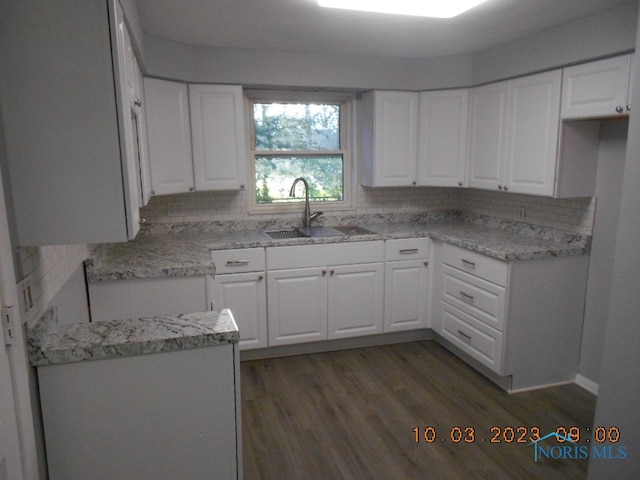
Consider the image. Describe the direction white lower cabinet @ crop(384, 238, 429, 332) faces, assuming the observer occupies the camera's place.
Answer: facing the viewer

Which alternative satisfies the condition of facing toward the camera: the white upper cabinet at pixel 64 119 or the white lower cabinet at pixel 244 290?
the white lower cabinet

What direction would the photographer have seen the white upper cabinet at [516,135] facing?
facing the viewer and to the left of the viewer

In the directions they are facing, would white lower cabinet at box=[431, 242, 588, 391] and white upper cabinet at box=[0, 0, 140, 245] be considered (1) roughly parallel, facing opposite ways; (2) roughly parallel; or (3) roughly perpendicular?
roughly parallel, facing opposite ways

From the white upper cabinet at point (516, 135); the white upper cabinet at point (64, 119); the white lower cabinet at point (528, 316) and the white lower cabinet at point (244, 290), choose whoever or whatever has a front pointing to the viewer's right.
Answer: the white upper cabinet at point (64, 119)

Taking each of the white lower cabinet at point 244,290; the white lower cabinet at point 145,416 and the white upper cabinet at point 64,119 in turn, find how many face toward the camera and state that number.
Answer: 1

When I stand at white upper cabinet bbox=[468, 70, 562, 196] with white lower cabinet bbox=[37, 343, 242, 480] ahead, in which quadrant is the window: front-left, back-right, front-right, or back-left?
front-right

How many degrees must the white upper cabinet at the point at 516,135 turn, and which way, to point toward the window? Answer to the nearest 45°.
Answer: approximately 45° to its right

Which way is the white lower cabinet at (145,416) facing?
to the viewer's right

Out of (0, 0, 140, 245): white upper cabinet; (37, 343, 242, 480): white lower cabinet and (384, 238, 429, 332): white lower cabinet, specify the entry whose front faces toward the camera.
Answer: (384, 238, 429, 332): white lower cabinet

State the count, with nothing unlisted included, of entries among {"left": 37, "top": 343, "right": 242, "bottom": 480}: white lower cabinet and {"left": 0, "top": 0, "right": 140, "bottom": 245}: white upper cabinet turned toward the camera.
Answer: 0

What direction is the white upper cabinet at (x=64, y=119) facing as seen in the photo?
to the viewer's right

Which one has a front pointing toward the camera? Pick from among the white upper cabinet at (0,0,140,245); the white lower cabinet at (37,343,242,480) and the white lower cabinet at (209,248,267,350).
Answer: the white lower cabinet at (209,248,267,350)

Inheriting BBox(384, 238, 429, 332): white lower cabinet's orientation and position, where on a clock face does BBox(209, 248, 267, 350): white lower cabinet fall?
BBox(209, 248, 267, 350): white lower cabinet is roughly at 2 o'clock from BBox(384, 238, 429, 332): white lower cabinet.

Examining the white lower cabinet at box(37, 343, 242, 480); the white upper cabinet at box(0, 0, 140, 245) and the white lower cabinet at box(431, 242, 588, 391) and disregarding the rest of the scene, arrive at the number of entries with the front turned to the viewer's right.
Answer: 2
